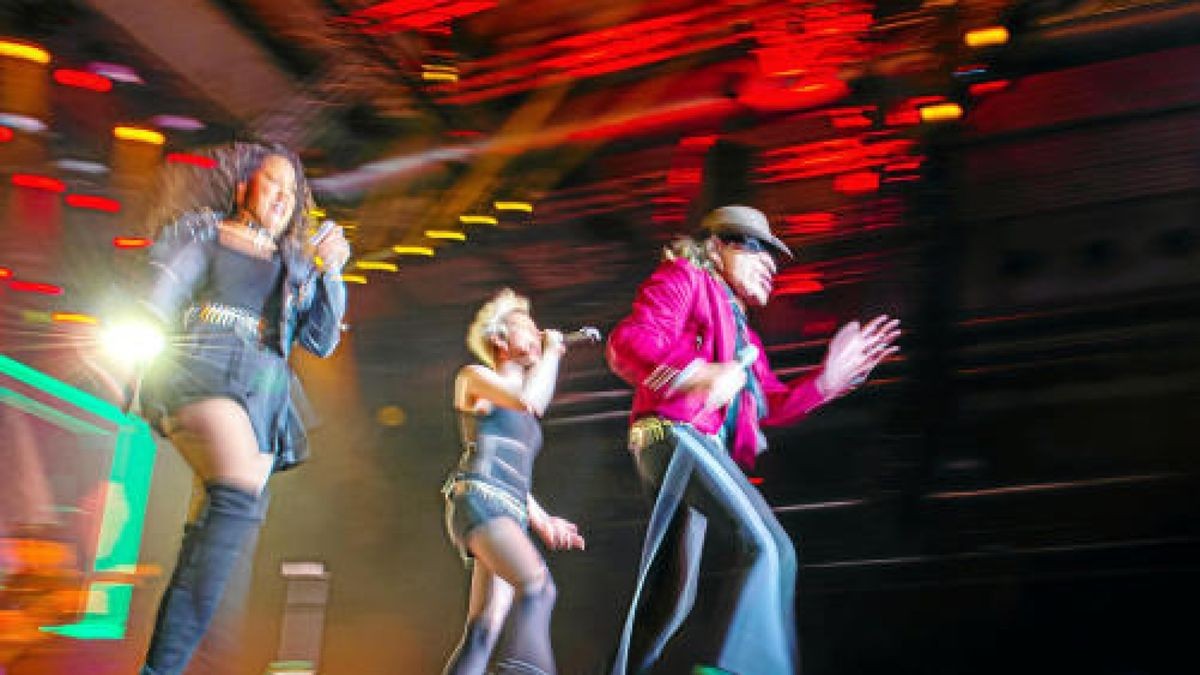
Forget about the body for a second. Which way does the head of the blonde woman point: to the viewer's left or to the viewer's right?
to the viewer's right

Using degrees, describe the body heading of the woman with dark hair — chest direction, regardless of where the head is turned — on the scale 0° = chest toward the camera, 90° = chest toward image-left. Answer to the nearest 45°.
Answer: approximately 315°

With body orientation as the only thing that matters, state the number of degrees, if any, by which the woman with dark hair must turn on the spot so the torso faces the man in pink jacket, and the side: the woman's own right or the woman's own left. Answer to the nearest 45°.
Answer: approximately 45° to the woman's own left

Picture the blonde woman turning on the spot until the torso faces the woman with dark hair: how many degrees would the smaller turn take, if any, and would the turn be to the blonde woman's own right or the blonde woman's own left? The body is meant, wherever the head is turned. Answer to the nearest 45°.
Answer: approximately 90° to the blonde woman's own right

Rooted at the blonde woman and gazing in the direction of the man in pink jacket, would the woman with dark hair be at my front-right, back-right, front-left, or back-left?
back-right

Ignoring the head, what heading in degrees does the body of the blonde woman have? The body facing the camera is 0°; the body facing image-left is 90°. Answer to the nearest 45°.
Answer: approximately 315°
